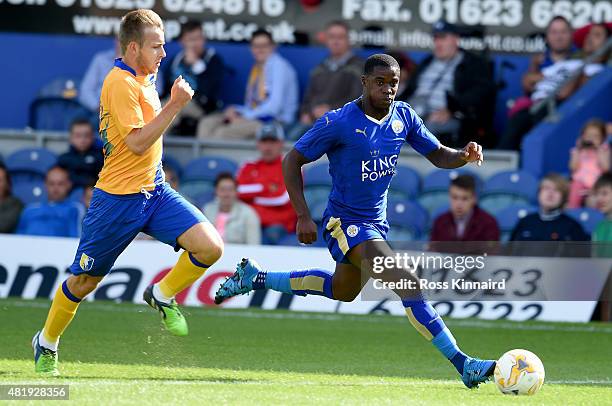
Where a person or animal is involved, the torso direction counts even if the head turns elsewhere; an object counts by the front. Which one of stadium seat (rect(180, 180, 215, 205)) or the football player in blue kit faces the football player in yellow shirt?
the stadium seat

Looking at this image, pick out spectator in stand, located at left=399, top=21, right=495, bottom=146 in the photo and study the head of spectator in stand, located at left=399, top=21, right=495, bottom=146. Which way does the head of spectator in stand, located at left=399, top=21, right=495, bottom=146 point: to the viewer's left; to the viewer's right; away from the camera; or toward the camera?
toward the camera

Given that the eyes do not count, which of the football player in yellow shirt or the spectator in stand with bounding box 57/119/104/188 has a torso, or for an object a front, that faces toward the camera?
the spectator in stand

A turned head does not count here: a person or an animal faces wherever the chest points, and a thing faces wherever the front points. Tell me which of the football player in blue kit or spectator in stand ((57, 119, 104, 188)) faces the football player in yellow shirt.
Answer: the spectator in stand

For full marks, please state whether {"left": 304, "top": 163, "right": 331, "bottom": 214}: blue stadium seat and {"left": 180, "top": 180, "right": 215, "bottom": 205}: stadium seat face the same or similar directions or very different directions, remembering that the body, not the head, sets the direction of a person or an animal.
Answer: same or similar directions

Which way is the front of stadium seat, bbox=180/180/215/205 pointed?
toward the camera

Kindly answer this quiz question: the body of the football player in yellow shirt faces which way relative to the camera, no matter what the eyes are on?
to the viewer's right

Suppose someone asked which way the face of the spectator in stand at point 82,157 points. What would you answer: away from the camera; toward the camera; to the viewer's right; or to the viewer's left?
toward the camera

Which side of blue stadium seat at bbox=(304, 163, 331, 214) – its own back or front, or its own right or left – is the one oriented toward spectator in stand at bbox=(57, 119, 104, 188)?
right

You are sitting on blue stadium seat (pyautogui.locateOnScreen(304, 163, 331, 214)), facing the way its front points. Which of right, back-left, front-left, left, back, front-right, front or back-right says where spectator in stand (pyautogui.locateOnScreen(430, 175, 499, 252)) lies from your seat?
front-left

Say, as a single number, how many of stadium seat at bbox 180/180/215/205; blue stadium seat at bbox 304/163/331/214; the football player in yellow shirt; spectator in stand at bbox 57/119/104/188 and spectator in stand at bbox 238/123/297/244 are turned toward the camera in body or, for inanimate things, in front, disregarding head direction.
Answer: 4

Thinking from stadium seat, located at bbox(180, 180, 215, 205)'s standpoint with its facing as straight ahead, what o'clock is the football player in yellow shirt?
The football player in yellow shirt is roughly at 12 o'clock from the stadium seat.

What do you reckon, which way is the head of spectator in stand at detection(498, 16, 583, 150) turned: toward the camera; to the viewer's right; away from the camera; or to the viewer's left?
toward the camera

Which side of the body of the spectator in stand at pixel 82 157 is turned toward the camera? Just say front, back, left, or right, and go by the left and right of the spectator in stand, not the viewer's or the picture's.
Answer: front

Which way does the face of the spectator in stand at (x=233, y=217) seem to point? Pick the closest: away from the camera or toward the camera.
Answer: toward the camera

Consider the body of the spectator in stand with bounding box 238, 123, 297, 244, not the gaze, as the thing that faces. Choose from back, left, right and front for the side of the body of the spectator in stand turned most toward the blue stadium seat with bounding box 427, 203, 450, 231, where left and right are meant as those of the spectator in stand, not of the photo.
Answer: left

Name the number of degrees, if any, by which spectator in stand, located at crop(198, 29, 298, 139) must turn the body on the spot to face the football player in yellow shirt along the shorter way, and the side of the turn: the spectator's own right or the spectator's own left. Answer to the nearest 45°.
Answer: approximately 45° to the spectator's own left

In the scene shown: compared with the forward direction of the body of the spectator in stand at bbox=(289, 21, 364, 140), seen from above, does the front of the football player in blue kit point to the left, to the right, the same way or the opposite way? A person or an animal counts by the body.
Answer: to the left

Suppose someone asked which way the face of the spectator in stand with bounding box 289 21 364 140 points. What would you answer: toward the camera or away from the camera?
toward the camera
